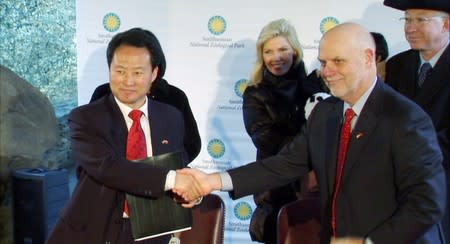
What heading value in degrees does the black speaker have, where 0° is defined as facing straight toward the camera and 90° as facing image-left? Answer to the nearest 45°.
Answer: approximately 45°

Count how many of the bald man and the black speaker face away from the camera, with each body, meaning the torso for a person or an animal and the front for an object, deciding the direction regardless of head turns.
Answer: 0

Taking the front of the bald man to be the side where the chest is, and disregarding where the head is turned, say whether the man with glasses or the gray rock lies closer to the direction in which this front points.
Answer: the gray rock

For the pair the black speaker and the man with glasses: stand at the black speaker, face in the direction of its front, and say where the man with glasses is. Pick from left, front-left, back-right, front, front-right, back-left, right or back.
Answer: left

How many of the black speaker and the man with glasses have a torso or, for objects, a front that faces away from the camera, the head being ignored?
0

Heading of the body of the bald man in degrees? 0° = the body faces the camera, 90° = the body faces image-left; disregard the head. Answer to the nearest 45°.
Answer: approximately 45°

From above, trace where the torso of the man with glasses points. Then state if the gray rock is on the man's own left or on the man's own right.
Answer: on the man's own right

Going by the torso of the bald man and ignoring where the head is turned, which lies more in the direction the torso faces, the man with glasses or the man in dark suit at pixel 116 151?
the man in dark suit
